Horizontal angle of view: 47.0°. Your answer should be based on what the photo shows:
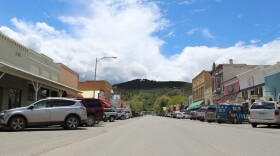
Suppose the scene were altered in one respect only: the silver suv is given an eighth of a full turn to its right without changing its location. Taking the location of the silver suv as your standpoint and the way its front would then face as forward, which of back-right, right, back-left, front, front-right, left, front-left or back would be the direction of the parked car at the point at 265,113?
back-right

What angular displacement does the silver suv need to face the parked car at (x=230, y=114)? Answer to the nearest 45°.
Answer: approximately 135° to its right

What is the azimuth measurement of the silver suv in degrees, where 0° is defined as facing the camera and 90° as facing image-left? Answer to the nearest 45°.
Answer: approximately 90°

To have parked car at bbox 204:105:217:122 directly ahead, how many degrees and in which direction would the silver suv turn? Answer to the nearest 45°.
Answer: approximately 135° to its right

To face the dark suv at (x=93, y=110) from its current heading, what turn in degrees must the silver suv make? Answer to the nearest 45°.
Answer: approximately 135° to its right

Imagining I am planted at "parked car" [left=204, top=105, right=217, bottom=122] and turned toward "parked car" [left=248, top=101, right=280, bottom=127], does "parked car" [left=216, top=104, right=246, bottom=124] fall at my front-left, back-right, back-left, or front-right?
front-left
